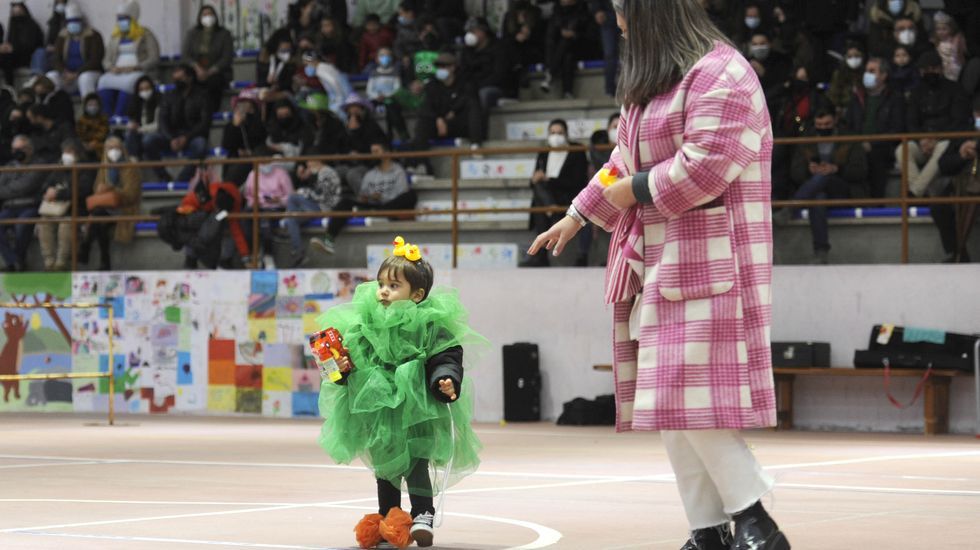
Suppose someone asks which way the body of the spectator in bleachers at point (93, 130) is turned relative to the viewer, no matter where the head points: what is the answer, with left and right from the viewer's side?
facing the viewer

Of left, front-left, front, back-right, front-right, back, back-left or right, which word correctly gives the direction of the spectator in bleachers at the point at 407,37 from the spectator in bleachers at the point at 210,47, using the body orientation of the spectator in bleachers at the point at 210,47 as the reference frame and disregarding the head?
front-left

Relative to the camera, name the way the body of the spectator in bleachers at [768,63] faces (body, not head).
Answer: toward the camera

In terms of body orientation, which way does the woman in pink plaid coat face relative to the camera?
to the viewer's left

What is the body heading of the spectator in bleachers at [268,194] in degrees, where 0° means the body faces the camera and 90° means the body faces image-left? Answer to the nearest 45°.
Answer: approximately 0°

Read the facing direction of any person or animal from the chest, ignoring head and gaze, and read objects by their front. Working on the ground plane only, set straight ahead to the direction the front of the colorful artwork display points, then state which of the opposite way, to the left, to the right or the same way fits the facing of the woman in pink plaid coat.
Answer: to the right

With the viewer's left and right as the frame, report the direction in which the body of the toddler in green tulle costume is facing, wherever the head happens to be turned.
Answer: facing the viewer and to the left of the viewer

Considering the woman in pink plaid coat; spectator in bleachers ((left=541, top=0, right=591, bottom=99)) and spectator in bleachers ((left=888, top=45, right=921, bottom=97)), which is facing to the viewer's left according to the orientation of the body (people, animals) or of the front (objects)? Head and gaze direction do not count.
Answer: the woman in pink plaid coat

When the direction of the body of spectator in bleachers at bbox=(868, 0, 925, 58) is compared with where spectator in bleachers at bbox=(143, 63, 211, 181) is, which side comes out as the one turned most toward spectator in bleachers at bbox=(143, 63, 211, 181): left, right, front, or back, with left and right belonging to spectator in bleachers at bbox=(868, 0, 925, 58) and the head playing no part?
right
